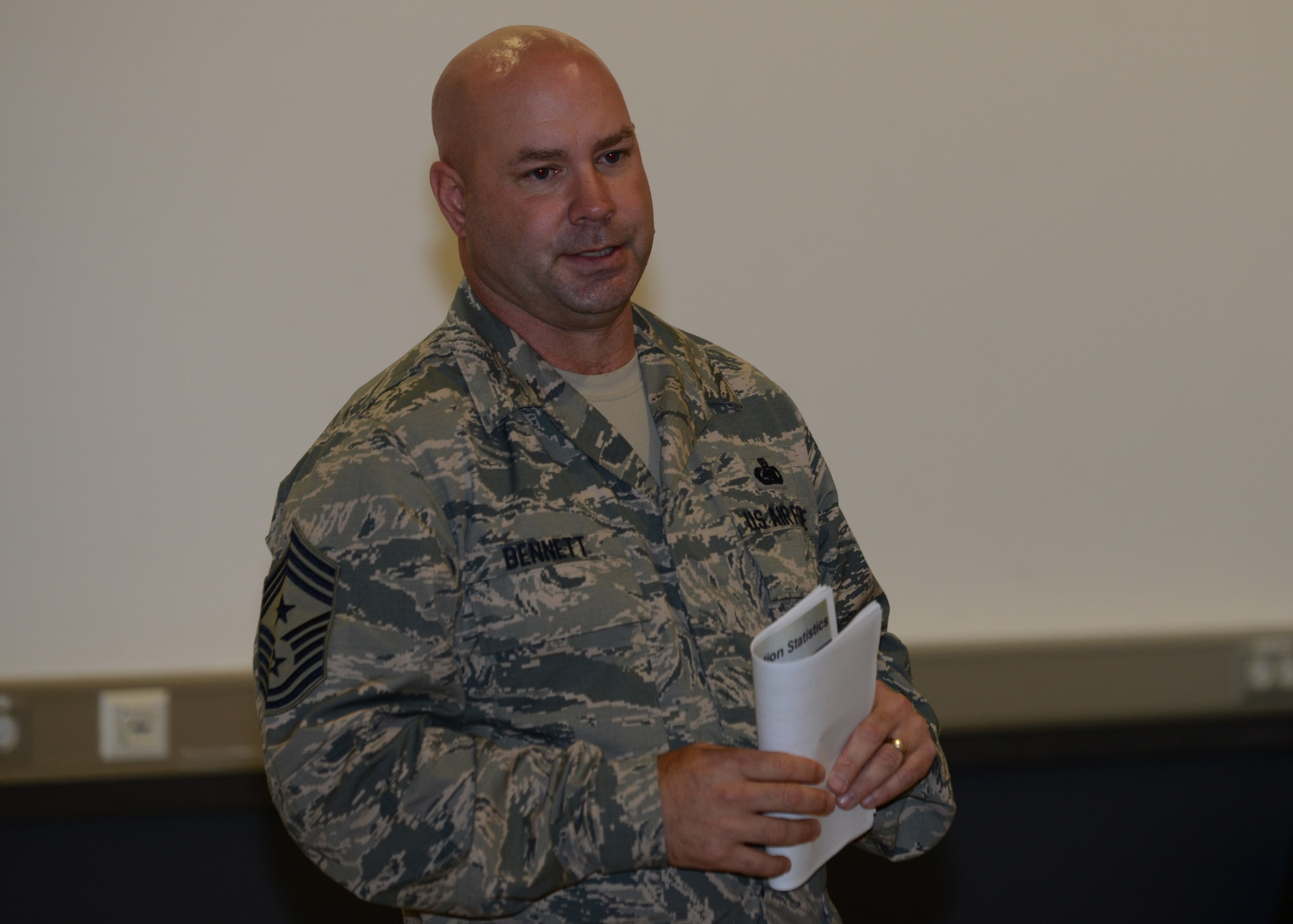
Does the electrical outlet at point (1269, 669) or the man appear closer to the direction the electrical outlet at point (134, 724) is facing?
the man

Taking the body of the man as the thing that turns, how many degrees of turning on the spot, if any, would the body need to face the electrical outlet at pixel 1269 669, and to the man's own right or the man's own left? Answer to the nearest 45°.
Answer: approximately 90° to the man's own left

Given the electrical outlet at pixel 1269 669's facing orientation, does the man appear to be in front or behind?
in front

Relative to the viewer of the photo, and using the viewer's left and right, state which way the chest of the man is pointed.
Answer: facing the viewer and to the right of the viewer

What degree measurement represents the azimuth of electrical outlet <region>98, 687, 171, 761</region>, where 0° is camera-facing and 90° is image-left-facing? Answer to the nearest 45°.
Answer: approximately 0°

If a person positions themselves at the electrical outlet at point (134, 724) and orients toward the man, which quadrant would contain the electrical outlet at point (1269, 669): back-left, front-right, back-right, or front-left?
front-left

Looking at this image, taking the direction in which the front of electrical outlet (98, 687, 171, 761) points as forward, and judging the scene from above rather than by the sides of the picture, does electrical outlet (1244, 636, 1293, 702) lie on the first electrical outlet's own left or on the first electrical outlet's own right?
on the first electrical outlet's own left

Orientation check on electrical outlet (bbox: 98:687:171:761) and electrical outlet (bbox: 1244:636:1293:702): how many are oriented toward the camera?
2

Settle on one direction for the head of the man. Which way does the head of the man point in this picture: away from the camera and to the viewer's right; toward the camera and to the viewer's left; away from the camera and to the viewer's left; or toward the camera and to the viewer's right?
toward the camera and to the viewer's right

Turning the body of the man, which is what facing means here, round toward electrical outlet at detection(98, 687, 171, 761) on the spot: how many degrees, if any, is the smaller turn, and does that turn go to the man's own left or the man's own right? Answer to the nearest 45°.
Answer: approximately 180°

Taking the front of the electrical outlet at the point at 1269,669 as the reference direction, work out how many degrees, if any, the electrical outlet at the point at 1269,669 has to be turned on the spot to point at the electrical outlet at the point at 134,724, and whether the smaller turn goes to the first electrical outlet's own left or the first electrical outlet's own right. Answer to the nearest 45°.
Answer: approximately 45° to the first electrical outlet's own right
